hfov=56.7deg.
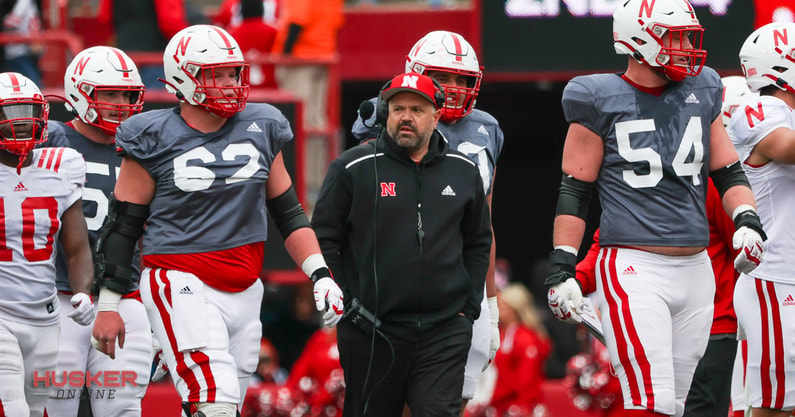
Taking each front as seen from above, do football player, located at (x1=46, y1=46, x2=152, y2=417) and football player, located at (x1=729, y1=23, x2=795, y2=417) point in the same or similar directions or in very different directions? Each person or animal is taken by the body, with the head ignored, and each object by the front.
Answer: same or similar directions

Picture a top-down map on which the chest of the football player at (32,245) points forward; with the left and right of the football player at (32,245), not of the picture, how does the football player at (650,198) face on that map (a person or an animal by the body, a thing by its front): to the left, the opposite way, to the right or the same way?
the same way

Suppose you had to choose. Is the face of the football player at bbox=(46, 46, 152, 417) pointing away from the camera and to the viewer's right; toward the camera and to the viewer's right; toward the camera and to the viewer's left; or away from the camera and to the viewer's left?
toward the camera and to the viewer's right

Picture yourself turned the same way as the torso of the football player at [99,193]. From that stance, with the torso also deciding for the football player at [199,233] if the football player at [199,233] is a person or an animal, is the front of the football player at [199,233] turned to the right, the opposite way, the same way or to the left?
the same way

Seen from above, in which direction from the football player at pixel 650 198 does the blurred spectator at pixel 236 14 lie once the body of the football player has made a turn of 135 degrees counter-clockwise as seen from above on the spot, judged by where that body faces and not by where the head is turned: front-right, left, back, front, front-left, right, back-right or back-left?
front-left

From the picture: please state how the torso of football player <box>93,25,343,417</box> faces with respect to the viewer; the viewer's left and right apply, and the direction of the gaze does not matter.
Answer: facing the viewer and to the right of the viewer

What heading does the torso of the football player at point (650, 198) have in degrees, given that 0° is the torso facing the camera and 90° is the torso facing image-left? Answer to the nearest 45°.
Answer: approximately 315°

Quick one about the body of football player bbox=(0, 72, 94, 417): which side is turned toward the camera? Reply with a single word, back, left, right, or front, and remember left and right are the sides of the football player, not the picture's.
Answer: front
